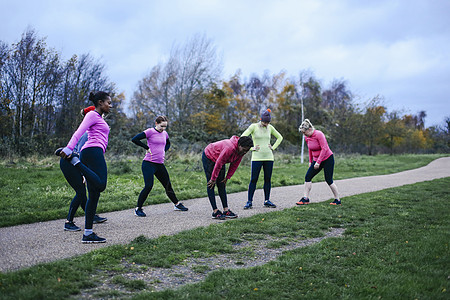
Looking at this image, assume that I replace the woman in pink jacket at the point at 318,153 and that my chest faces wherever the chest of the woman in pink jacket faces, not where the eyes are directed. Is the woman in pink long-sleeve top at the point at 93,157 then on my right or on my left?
on my left

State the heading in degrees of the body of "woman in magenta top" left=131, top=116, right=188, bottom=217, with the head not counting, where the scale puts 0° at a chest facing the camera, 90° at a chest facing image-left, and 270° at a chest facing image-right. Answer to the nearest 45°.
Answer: approximately 315°

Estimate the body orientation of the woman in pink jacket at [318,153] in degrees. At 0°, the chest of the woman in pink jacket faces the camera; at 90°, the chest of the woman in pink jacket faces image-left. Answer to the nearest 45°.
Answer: approximately 90°

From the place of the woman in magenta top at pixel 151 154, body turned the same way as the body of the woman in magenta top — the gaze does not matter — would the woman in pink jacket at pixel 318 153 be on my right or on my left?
on my left

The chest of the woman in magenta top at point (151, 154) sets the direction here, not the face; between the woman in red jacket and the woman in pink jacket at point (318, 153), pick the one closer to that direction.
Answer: the woman in red jacket

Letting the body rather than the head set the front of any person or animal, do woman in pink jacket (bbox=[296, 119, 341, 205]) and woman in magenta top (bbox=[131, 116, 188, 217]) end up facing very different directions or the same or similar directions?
very different directions
